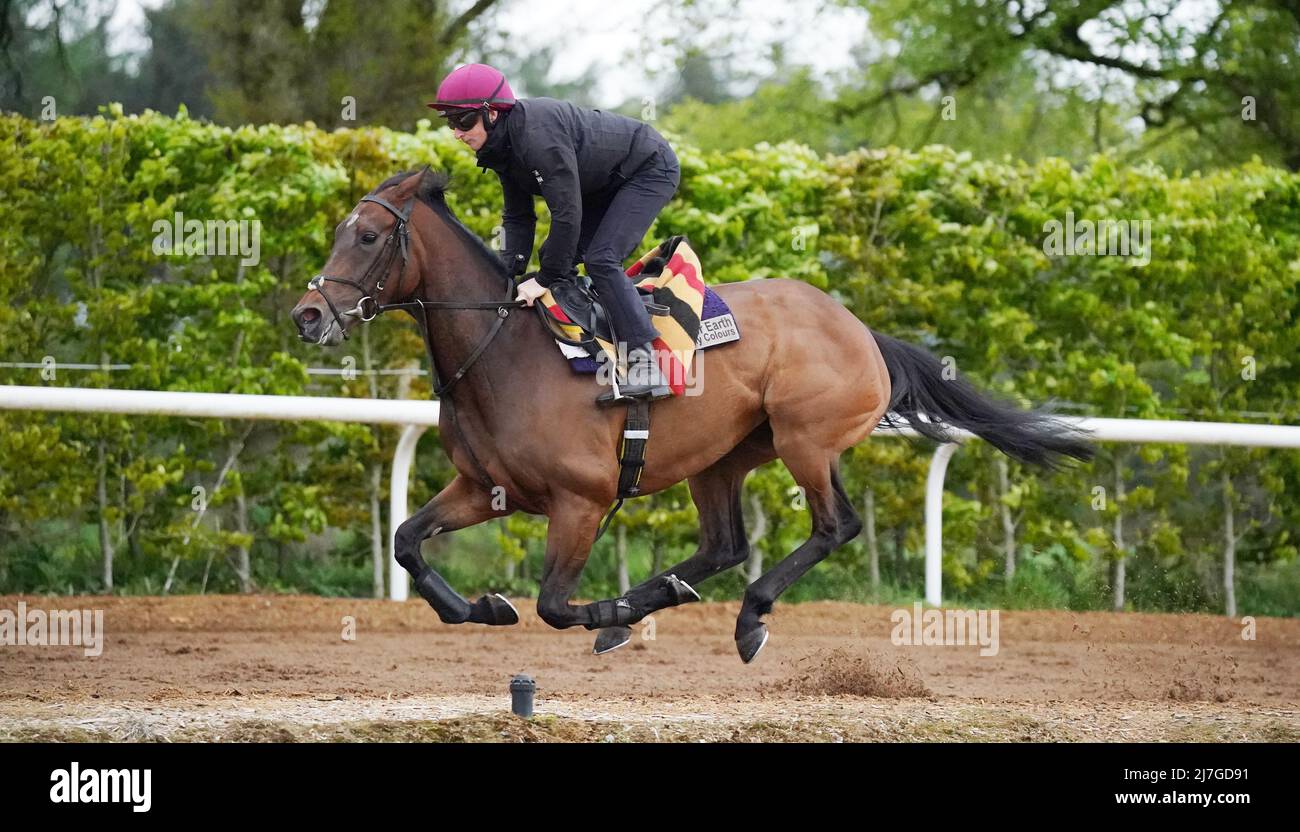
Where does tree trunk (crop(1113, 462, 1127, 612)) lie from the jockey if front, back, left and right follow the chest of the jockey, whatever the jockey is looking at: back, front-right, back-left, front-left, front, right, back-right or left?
back-right

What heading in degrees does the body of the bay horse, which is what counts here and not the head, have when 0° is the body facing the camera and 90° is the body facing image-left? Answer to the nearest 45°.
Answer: approximately 90°

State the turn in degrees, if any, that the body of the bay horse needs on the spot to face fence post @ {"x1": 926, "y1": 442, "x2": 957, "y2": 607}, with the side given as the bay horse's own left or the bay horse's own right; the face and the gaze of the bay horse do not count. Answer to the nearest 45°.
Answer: approximately 135° to the bay horse's own right

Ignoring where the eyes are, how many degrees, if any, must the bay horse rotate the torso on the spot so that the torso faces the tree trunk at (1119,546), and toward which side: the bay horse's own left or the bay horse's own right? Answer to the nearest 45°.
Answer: approximately 135° to the bay horse's own right

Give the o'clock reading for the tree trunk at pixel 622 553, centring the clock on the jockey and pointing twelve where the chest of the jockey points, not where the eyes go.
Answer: The tree trunk is roughly at 3 o'clock from the jockey.

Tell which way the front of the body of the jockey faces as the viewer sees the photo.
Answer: to the viewer's left

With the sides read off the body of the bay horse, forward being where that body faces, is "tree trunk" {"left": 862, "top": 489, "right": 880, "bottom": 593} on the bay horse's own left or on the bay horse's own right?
on the bay horse's own right
